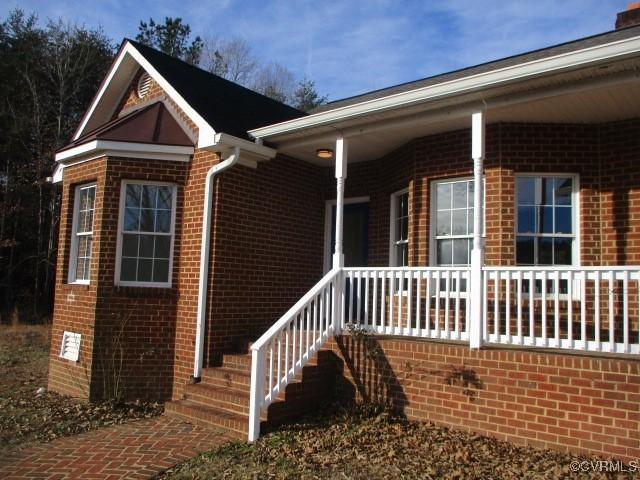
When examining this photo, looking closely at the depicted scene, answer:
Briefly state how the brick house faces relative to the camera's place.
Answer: facing the viewer and to the left of the viewer
